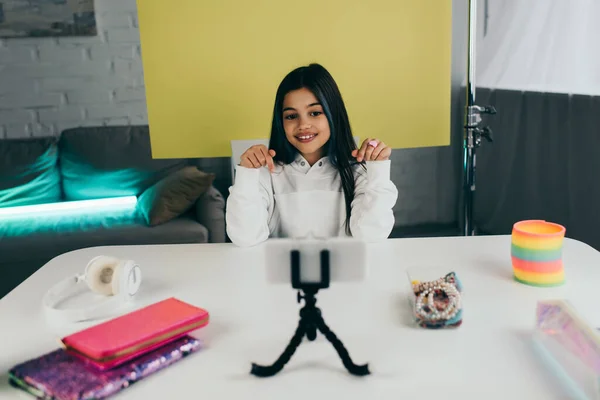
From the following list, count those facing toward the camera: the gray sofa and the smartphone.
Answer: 1

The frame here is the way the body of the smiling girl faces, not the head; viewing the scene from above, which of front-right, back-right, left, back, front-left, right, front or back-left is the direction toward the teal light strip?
back-right

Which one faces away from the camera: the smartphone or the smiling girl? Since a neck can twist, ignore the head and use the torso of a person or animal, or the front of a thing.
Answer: the smartphone

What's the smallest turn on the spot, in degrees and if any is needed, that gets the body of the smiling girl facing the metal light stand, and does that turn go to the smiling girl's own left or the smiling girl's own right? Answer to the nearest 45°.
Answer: approximately 135° to the smiling girl's own left

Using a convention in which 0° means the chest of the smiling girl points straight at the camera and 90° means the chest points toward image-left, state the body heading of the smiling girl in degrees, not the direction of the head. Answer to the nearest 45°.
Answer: approximately 0°

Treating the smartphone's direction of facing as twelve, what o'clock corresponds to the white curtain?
The white curtain is roughly at 1 o'clock from the smartphone.

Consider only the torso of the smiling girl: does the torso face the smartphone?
yes

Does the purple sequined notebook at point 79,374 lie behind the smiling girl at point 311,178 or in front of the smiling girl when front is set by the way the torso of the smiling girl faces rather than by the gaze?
in front

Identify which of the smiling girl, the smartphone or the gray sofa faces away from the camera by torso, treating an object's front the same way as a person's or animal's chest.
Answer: the smartphone

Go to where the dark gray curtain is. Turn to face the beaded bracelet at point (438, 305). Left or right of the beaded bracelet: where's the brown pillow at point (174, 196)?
right

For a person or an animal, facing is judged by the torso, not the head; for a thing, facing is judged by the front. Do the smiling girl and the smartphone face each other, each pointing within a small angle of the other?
yes

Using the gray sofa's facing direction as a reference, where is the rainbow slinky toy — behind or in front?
in front
